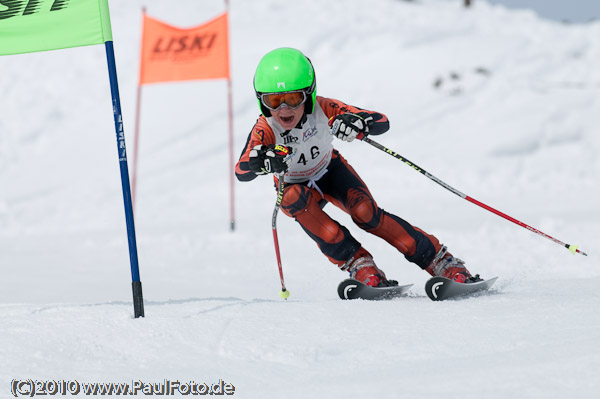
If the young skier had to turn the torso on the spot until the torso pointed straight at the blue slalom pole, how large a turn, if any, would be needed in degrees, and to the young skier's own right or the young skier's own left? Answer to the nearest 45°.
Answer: approximately 45° to the young skier's own right

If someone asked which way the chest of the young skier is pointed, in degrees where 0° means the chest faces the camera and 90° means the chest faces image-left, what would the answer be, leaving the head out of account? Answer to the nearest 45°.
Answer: approximately 0°
